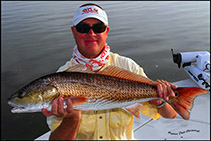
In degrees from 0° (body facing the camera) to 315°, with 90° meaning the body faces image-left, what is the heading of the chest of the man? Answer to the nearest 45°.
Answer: approximately 0°
